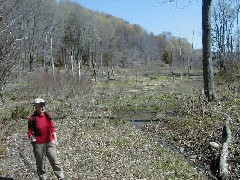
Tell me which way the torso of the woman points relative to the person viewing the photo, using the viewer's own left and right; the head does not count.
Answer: facing the viewer and to the right of the viewer

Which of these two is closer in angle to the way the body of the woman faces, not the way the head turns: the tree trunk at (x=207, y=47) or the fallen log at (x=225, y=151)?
the fallen log

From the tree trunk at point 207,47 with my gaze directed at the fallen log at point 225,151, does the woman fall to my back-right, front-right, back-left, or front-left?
front-right

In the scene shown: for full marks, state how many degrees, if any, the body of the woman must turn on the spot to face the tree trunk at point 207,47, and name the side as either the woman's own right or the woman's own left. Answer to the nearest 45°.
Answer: approximately 90° to the woman's own left

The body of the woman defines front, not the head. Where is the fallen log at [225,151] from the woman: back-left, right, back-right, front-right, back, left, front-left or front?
front-left

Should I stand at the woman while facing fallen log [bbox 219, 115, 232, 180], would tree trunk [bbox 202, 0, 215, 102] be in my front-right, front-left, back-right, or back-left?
front-left
